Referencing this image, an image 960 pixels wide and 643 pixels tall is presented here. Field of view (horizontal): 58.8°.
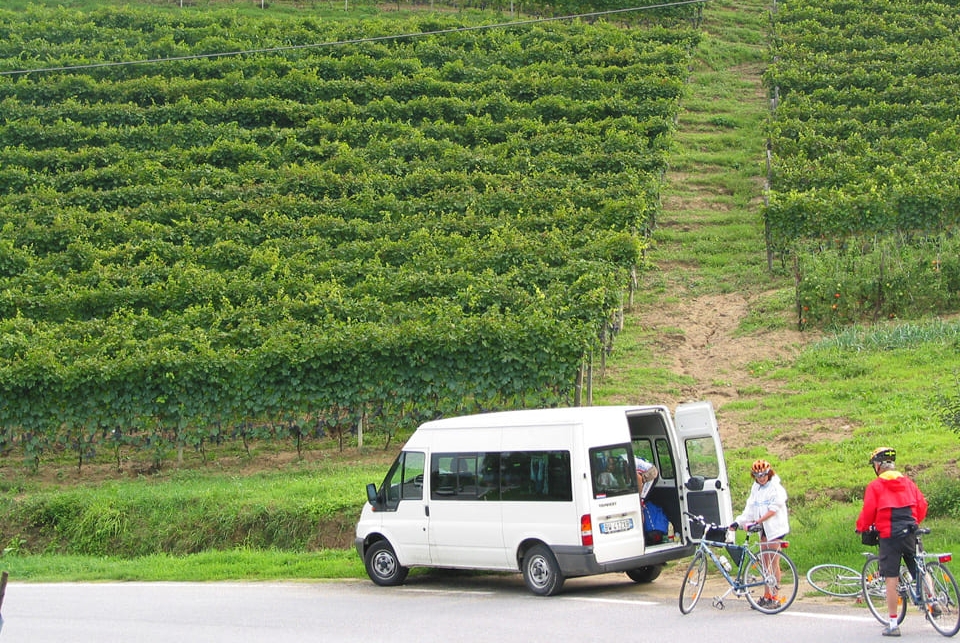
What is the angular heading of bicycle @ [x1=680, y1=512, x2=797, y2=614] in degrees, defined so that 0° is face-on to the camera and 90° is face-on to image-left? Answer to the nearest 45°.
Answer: approximately 90°

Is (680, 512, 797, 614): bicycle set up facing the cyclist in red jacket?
no

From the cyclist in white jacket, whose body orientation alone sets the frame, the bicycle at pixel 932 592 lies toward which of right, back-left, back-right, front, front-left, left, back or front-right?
left

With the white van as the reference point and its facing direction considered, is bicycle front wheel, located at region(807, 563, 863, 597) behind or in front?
behind

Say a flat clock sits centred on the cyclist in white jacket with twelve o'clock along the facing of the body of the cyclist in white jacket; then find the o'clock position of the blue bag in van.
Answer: The blue bag in van is roughly at 3 o'clock from the cyclist in white jacket.

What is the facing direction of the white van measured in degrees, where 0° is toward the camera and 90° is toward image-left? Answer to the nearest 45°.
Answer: approximately 135°

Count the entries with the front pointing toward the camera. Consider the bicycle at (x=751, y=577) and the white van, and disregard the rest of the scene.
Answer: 0

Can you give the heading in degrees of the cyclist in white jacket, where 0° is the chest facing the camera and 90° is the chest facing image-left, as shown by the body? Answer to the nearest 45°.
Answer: approximately 45°
